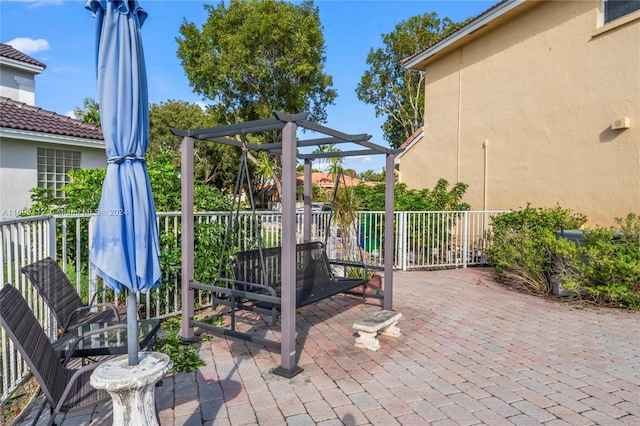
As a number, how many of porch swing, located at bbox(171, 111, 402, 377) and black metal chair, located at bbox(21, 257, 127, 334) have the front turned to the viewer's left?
0

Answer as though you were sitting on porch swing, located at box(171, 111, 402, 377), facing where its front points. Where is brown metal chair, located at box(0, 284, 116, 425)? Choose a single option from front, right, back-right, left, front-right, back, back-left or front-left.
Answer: right

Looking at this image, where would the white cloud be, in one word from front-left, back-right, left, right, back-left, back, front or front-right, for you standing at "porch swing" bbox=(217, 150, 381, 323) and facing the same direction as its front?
back

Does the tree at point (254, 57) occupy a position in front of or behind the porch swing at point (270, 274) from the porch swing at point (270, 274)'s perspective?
behind

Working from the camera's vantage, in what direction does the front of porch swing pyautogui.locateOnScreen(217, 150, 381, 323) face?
facing the viewer and to the right of the viewer

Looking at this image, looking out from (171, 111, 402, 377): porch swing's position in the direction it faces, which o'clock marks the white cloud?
The white cloud is roughly at 6 o'clock from the porch swing.

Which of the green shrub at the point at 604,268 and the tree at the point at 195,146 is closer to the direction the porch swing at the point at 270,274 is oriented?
the green shrub

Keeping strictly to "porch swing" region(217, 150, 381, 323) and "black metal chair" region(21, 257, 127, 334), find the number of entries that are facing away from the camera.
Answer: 0

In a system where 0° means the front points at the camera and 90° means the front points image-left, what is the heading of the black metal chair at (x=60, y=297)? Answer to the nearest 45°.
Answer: approximately 315°

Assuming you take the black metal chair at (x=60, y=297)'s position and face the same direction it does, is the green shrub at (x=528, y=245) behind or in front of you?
in front

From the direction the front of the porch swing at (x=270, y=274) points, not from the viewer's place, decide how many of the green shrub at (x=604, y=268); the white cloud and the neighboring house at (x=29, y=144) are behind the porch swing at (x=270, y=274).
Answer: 2

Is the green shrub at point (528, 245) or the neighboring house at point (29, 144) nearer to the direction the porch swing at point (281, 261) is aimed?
the green shrub
